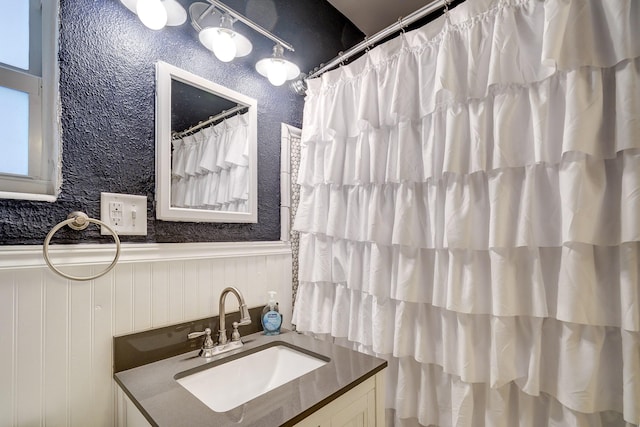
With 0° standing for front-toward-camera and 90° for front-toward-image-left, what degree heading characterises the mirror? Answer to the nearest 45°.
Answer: approximately 315°

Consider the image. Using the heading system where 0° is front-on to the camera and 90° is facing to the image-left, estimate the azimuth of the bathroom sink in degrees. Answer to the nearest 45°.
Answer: approximately 315°

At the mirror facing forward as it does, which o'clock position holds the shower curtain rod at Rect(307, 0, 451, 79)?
The shower curtain rod is roughly at 11 o'clock from the mirror.

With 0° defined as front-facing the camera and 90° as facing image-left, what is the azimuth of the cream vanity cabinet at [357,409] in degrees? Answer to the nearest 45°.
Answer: approximately 315°

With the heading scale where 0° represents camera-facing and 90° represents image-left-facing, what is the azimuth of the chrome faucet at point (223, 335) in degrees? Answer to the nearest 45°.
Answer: approximately 315°
